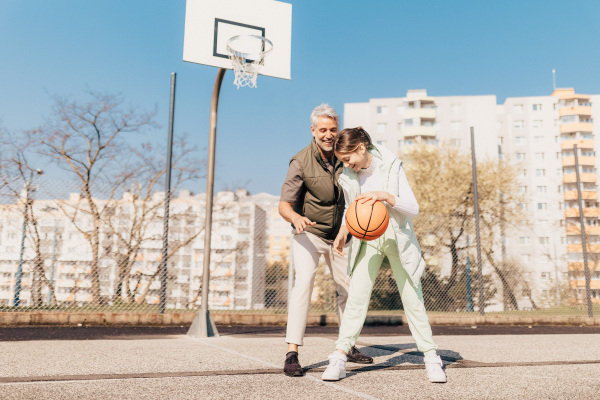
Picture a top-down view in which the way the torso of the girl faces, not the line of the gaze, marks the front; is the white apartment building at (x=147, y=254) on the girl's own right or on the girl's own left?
on the girl's own right

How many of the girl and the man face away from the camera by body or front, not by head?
0

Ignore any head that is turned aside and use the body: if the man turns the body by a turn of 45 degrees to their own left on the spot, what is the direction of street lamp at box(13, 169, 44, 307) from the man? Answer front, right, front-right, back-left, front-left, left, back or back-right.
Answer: back-left

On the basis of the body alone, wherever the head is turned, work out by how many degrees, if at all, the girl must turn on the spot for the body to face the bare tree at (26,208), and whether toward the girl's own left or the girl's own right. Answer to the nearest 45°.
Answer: approximately 90° to the girl's own right

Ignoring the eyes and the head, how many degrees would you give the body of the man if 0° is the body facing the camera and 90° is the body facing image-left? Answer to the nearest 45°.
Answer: approximately 315°

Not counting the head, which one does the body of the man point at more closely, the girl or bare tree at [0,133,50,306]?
the girl

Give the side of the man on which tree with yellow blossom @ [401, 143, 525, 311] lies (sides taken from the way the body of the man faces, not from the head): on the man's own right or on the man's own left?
on the man's own left

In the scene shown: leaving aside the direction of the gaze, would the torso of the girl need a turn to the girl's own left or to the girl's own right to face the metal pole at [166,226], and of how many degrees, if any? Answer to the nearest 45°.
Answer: approximately 90° to the girl's own right
